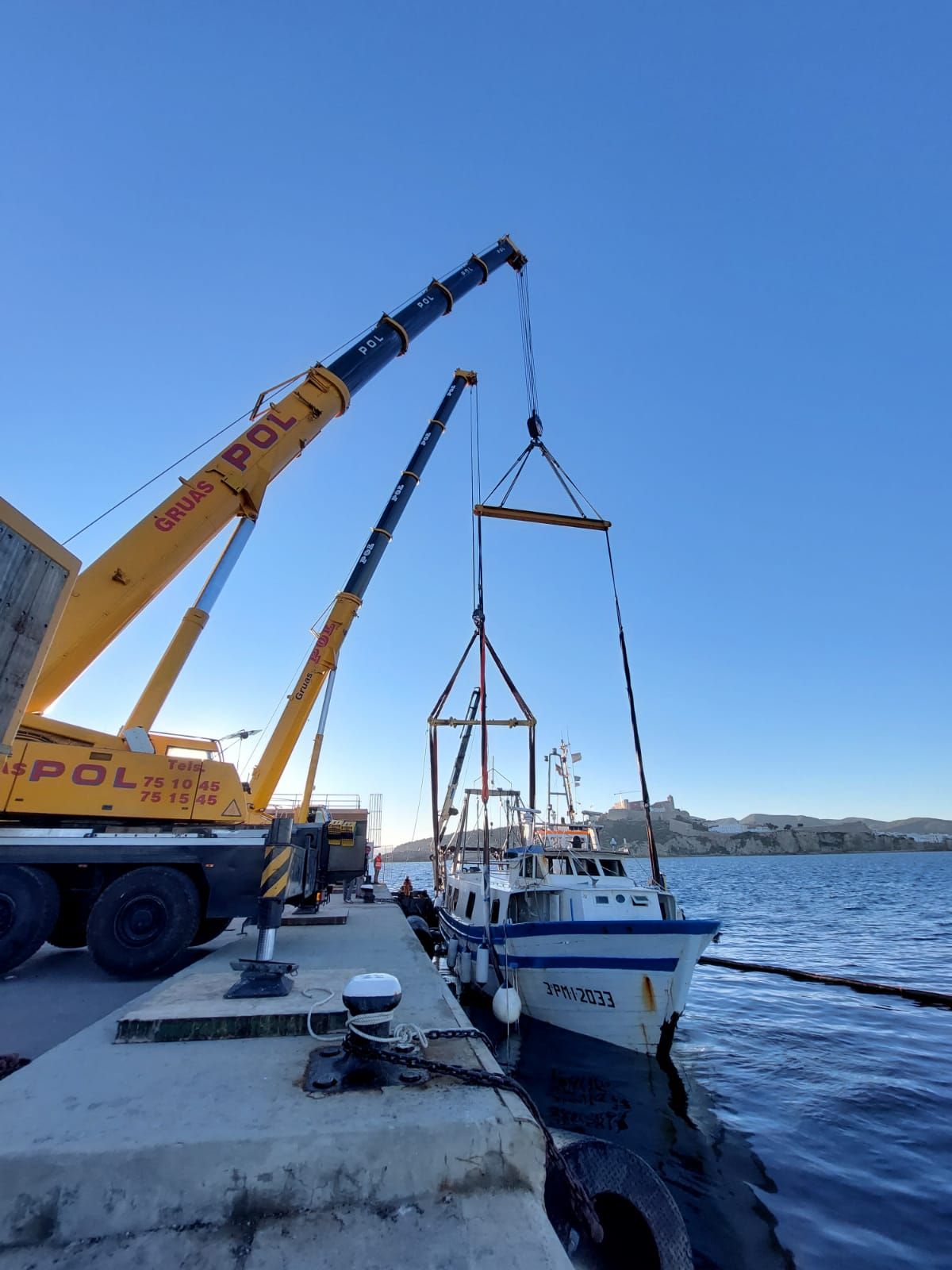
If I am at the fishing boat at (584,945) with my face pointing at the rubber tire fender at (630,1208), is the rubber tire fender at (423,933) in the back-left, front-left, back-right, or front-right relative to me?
back-right

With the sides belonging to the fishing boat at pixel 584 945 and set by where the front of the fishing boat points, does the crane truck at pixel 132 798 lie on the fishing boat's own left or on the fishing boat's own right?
on the fishing boat's own right

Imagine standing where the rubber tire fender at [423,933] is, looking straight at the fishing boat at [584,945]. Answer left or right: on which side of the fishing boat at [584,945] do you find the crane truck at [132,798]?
right

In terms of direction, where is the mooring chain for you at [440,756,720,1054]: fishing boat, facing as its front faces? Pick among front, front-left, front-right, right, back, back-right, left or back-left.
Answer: front-right

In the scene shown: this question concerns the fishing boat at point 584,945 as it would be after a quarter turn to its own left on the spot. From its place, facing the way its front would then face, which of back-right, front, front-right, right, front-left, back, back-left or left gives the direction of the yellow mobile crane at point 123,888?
back

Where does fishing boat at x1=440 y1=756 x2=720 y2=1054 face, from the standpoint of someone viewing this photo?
facing the viewer and to the right of the viewer

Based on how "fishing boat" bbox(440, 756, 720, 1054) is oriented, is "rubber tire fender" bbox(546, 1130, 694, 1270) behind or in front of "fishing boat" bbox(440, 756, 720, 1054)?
in front

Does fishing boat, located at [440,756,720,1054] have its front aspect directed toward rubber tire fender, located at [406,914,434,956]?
no

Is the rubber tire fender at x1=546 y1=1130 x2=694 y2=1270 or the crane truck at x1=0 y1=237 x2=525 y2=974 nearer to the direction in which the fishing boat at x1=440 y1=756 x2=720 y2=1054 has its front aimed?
the rubber tire fender
